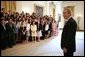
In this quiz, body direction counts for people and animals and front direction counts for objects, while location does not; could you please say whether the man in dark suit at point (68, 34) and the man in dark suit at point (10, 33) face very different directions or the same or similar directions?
very different directions

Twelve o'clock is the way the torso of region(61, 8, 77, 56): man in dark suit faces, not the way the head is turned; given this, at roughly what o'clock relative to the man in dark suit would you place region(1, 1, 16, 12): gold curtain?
The gold curtain is roughly at 2 o'clock from the man in dark suit.

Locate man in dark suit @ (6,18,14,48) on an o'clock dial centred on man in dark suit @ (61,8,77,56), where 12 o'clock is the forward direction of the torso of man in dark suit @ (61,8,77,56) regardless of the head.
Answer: man in dark suit @ (6,18,14,48) is roughly at 2 o'clock from man in dark suit @ (61,8,77,56).

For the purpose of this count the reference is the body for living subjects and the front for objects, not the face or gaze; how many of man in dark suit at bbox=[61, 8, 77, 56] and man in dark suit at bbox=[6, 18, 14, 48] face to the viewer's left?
1

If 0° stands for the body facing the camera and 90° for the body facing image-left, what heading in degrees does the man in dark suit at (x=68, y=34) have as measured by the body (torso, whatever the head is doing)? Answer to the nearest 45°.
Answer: approximately 90°

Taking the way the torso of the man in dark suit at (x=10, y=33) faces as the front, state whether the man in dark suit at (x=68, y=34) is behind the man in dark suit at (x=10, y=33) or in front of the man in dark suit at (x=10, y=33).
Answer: in front

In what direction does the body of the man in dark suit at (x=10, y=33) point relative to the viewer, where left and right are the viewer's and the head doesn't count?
facing the viewer and to the right of the viewer

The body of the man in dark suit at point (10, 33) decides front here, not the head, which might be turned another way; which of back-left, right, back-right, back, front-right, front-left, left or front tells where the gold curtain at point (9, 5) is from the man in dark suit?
back-left
